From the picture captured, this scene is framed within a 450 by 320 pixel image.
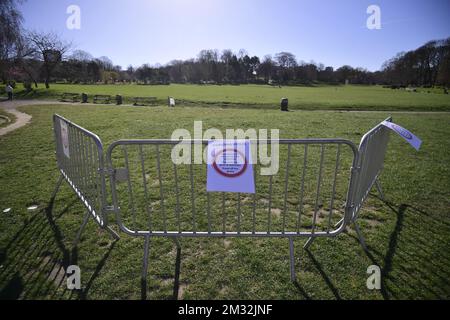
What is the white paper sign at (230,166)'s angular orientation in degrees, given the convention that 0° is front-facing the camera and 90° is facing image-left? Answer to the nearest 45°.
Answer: approximately 0°

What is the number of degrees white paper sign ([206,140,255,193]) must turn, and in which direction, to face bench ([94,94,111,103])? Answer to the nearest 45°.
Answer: approximately 135° to its right

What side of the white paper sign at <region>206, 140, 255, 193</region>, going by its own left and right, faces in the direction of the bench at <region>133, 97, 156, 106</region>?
back

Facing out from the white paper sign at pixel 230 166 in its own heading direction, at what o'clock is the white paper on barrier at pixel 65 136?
The white paper on barrier is roughly at 4 o'clock from the white paper sign.

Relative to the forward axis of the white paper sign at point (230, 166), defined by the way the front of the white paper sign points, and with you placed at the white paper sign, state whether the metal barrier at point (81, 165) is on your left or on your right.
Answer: on your right

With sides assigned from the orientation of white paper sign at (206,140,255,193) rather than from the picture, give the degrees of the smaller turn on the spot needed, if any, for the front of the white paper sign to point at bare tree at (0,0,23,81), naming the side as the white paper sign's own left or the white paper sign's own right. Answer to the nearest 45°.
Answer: approximately 135° to the white paper sign's own right
